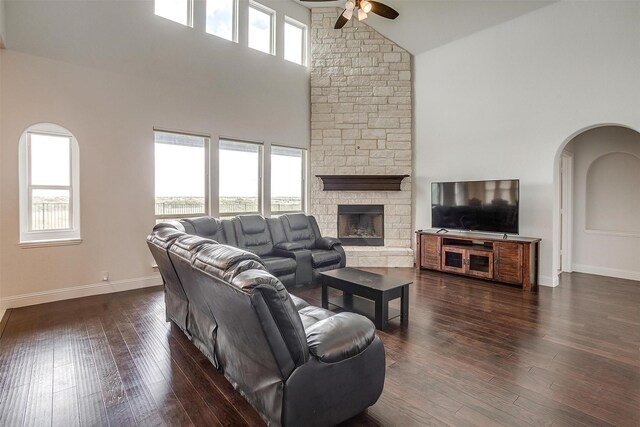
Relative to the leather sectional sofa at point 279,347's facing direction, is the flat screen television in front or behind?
in front

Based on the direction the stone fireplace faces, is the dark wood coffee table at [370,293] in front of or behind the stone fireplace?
in front

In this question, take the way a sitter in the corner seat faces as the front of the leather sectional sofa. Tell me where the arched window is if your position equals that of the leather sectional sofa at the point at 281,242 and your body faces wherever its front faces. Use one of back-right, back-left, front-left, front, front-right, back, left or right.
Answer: back-right

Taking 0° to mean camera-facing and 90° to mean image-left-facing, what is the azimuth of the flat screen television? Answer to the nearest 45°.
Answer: approximately 45°

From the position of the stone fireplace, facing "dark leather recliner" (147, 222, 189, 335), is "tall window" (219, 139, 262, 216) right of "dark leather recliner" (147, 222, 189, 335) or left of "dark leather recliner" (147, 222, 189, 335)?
right

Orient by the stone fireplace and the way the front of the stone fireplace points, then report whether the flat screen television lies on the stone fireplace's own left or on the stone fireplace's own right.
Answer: on the stone fireplace's own left

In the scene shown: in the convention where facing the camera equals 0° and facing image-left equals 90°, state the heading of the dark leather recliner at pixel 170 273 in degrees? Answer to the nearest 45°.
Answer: approximately 225°

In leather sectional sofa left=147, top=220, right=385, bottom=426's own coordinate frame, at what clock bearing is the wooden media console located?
The wooden media console is roughly at 12 o'clock from the leather sectional sofa.

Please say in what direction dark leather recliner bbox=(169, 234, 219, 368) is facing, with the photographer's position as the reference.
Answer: facing away from the viewer and to the right of the viewer
